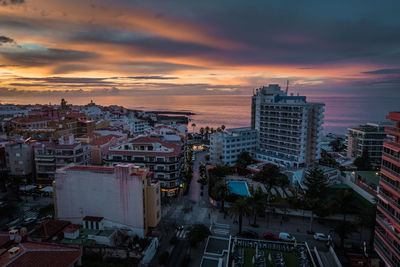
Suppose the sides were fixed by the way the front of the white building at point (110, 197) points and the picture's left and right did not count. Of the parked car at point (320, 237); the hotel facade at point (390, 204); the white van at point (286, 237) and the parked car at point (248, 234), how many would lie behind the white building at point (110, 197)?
0

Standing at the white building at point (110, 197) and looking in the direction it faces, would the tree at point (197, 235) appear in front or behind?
in front

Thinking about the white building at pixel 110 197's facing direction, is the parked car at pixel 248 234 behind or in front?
in front

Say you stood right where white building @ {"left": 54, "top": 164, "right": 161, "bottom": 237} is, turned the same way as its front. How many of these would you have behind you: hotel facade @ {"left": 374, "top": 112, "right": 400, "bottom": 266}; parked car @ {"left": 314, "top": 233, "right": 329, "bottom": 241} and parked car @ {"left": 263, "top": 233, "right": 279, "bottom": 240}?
0

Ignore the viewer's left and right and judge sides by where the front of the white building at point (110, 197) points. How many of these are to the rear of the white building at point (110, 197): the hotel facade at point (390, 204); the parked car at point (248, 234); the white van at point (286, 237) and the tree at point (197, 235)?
0

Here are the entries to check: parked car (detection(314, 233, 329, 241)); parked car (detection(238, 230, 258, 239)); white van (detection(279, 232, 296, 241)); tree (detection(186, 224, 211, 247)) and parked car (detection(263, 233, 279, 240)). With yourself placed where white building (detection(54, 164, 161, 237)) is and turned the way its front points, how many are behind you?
0

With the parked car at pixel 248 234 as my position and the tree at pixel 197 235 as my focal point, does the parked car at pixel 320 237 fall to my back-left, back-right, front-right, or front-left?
back-left

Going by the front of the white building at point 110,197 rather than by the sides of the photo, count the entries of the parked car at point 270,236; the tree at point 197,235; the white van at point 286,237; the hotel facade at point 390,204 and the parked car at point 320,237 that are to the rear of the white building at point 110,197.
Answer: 0

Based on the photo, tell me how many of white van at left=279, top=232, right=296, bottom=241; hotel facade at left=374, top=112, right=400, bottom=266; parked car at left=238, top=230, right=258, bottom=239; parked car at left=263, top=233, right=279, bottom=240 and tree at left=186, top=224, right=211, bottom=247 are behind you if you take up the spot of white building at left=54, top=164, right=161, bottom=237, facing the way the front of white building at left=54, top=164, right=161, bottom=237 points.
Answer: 0

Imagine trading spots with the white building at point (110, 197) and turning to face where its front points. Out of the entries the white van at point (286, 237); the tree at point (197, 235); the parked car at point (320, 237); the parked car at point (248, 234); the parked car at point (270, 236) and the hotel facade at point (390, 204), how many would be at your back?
0

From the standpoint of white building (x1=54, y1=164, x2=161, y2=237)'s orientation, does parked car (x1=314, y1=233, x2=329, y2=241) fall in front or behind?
in front
